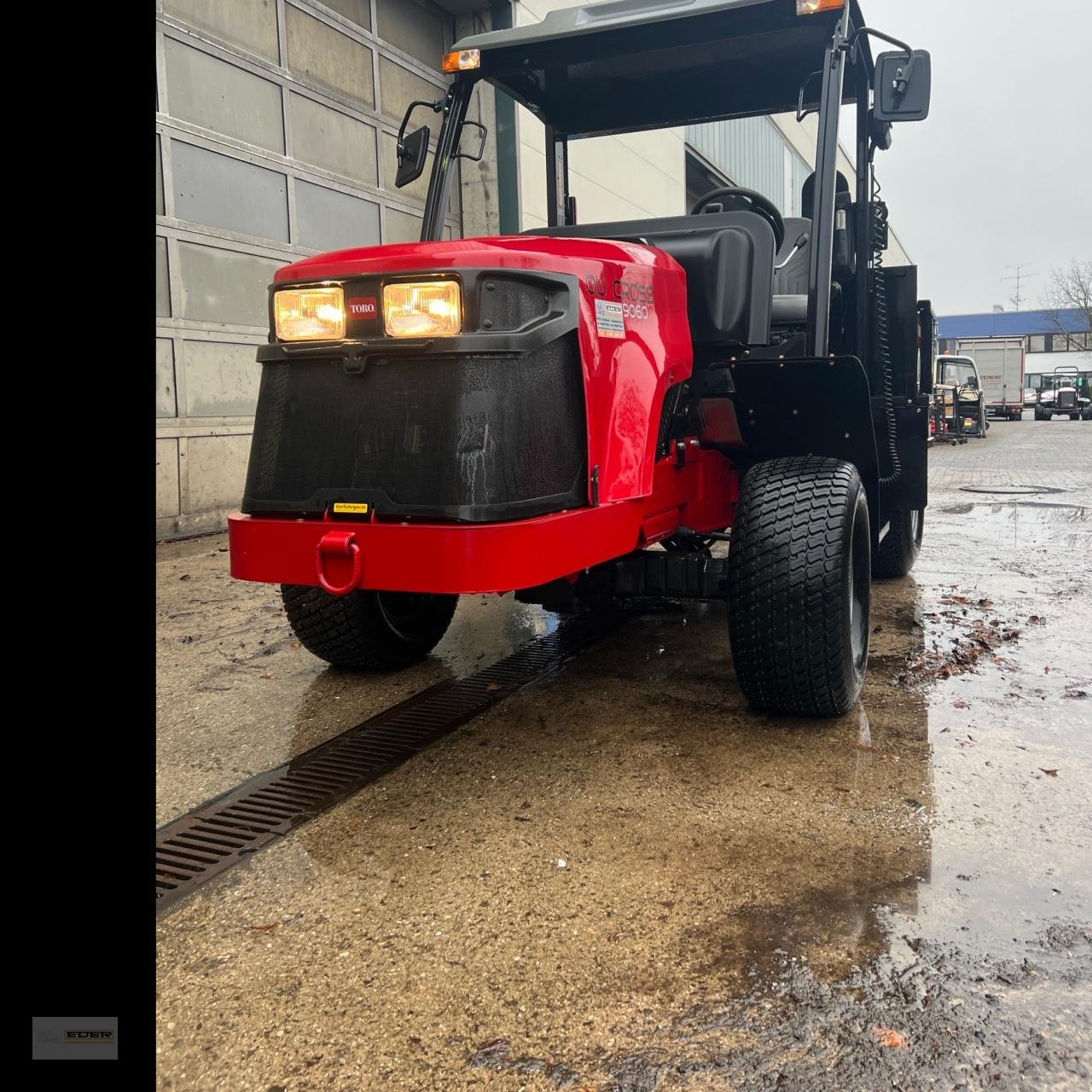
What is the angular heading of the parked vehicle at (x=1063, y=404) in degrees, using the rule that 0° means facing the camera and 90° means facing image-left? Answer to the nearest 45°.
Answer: approximately 0°

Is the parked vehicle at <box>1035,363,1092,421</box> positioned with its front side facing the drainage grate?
yes

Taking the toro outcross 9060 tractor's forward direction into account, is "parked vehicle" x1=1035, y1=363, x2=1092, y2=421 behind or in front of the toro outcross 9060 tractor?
behind

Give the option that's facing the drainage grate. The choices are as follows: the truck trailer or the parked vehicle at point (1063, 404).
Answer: the parked vehicle

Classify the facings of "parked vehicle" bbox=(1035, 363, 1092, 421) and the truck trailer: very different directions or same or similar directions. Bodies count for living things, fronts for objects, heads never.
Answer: very different directions

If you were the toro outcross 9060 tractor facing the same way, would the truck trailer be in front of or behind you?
behind

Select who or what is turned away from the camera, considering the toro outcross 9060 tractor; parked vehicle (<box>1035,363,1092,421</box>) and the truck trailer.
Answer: the truck trailer

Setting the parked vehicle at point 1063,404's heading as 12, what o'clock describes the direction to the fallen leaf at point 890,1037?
The fallen leaf is roughly at 12 o'clock from the parked vehicle.

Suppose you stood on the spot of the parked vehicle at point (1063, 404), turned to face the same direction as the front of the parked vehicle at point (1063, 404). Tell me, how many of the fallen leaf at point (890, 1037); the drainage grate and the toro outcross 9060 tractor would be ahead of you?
3

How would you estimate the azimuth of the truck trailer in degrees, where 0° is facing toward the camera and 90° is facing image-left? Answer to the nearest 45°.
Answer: approximately 180°

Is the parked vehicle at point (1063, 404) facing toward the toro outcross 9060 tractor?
yes
